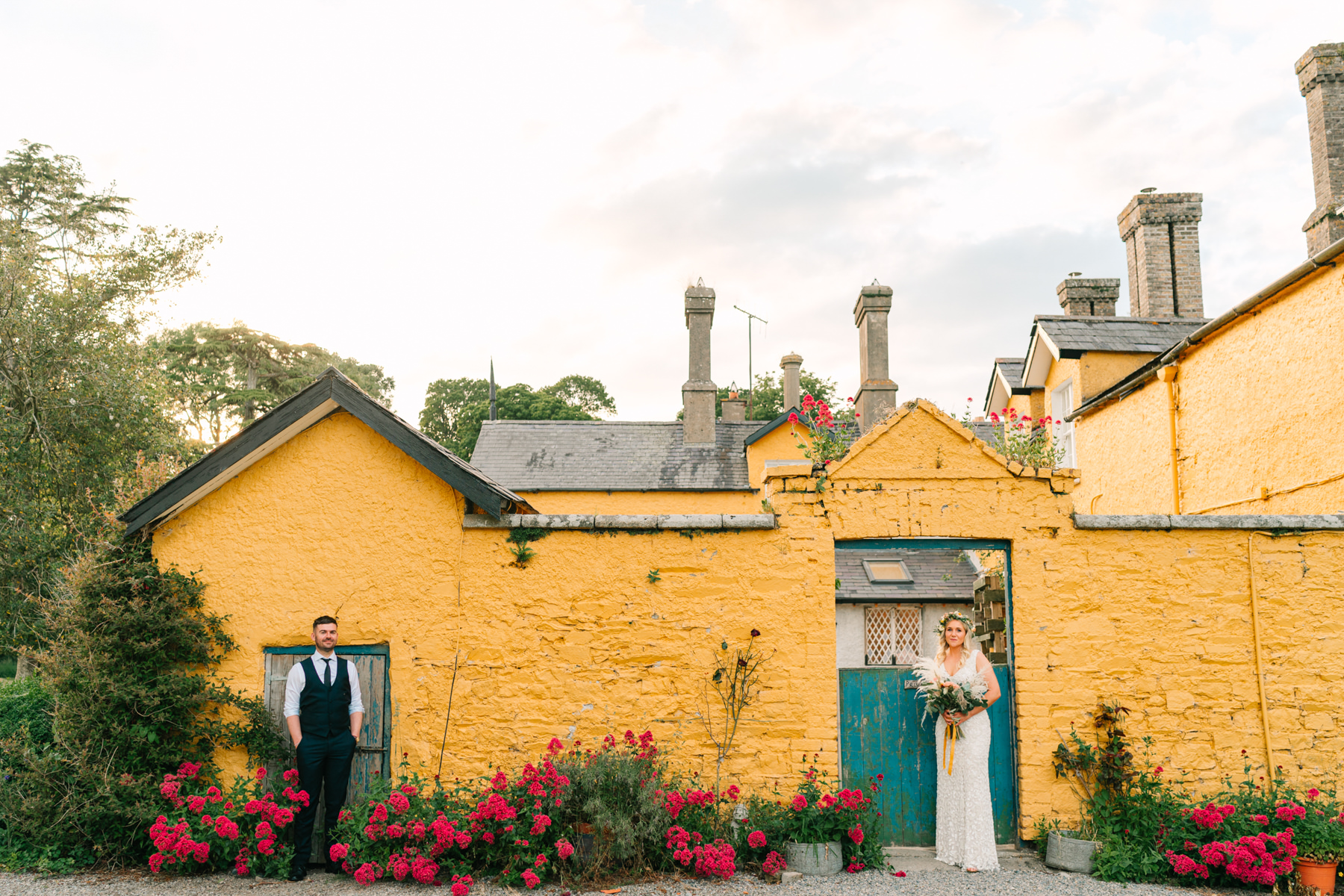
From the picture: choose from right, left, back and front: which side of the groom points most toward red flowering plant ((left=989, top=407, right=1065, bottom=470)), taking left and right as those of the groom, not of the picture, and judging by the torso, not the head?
left

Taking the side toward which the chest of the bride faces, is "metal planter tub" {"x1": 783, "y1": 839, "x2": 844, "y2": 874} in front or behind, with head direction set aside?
in front

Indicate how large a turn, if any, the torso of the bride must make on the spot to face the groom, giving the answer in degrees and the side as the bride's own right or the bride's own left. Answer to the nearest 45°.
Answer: approximately 45° to the bride's own right

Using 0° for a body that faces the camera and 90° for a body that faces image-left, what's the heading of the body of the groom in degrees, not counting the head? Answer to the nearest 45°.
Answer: approximately 0°

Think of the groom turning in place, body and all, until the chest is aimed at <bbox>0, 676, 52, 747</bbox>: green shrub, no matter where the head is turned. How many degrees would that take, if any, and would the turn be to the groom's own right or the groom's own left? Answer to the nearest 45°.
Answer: approximately 135° to the groom's own right

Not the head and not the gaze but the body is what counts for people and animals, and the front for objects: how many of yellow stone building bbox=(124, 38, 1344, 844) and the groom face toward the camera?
2

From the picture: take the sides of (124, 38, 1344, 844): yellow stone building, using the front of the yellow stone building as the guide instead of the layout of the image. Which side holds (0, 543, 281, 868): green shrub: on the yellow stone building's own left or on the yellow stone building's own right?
on the yellow stone building's own right

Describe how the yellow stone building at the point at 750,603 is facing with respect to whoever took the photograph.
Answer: facing the viewer

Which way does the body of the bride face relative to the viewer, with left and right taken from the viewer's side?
facing the viewer and to the left of the viewer
